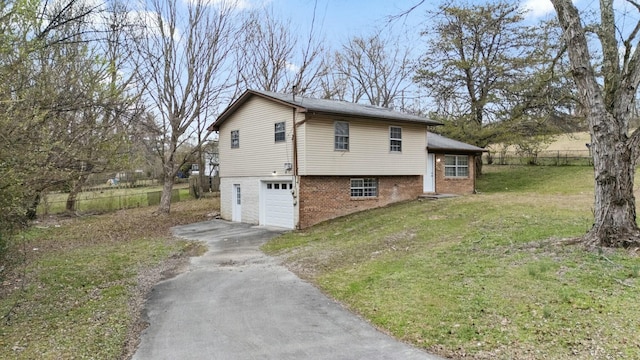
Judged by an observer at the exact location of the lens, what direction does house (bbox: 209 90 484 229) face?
facing the viewer and to the right of the viewer

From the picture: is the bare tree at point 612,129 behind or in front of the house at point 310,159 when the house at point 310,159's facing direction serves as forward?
in front

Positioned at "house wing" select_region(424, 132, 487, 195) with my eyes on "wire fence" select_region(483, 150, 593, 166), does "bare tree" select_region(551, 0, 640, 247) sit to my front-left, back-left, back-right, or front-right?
back-right

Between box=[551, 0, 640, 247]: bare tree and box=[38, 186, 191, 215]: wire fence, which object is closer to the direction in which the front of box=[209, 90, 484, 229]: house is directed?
the bare tree

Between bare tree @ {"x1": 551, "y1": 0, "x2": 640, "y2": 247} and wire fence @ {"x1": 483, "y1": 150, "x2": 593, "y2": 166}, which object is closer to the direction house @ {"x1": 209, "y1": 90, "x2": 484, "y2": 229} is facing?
the bare tree

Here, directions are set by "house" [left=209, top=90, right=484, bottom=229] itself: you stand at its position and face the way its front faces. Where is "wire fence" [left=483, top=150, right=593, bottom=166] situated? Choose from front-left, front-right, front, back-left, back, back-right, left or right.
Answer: left

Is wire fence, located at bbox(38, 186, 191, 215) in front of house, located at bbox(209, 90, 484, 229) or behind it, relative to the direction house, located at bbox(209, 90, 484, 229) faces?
behind
